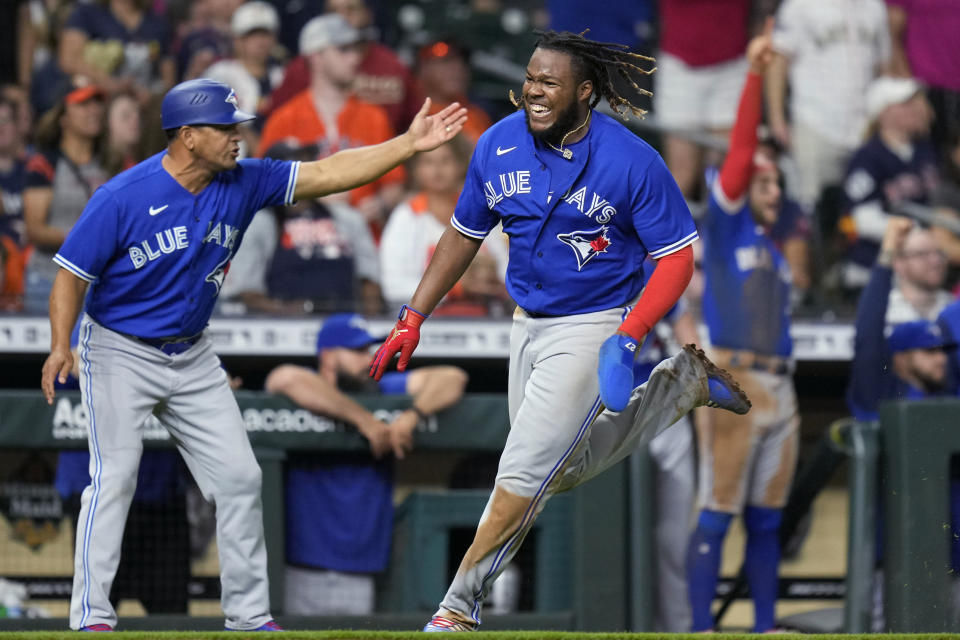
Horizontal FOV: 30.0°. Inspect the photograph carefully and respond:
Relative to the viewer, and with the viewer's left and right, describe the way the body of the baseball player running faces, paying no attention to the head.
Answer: facing the viewer and to the left of the viewer

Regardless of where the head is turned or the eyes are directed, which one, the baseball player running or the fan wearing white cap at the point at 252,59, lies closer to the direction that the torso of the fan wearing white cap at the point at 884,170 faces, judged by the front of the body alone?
the baseball player running

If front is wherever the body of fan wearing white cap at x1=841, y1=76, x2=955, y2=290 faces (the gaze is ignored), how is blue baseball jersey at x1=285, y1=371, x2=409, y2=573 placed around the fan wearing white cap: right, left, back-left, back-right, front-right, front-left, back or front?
right

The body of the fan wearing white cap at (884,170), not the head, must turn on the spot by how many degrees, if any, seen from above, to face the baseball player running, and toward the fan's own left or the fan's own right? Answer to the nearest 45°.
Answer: approximately 45° to the fan's own right

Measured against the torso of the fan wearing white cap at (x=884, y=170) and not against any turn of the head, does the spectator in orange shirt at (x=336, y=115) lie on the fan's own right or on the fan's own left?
on the fan's own right

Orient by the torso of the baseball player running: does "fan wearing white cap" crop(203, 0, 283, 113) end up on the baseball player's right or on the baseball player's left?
on the baseball player's right

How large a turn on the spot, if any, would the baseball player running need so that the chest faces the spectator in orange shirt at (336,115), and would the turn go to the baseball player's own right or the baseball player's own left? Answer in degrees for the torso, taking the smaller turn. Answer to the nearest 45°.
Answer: approximately 135° to the baseball player's own right

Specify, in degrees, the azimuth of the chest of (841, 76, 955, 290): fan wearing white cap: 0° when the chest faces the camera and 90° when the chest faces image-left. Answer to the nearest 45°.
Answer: approximately 315°

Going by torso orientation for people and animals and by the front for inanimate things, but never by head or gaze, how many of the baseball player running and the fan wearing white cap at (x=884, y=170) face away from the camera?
0
